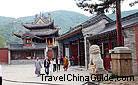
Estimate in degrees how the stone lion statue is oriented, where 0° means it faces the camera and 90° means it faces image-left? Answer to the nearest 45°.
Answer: approximately 45°

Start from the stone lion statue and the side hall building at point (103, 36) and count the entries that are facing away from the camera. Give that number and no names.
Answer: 0

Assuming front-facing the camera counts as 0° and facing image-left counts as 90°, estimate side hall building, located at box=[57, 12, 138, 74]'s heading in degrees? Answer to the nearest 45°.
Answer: approximately 45°
